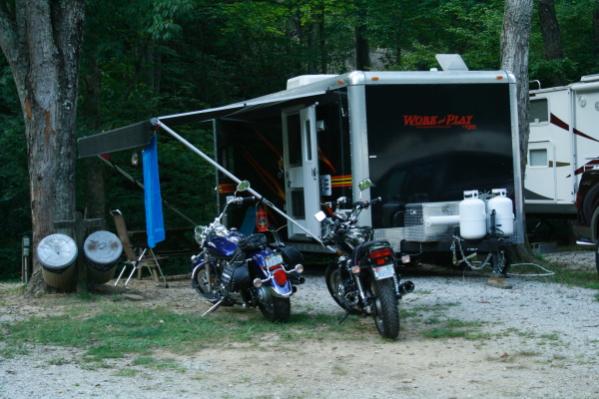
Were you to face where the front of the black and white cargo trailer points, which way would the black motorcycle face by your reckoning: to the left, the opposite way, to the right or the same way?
the opposite way

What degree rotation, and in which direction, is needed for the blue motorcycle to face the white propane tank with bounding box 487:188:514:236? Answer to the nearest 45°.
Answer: approximately 90° to its right

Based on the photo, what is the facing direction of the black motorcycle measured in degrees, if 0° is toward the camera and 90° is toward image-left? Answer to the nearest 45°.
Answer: approximately 135°

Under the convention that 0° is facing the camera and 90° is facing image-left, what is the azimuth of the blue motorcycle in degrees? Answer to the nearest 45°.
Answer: approximately 135°

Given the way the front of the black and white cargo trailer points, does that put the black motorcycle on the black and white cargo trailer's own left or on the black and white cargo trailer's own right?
on the black and white cargo trailer's own right

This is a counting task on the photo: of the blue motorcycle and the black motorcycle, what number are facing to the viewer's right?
0

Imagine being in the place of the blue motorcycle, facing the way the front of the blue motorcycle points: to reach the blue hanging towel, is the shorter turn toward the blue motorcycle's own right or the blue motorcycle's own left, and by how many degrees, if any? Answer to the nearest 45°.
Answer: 0° — it already faces it
